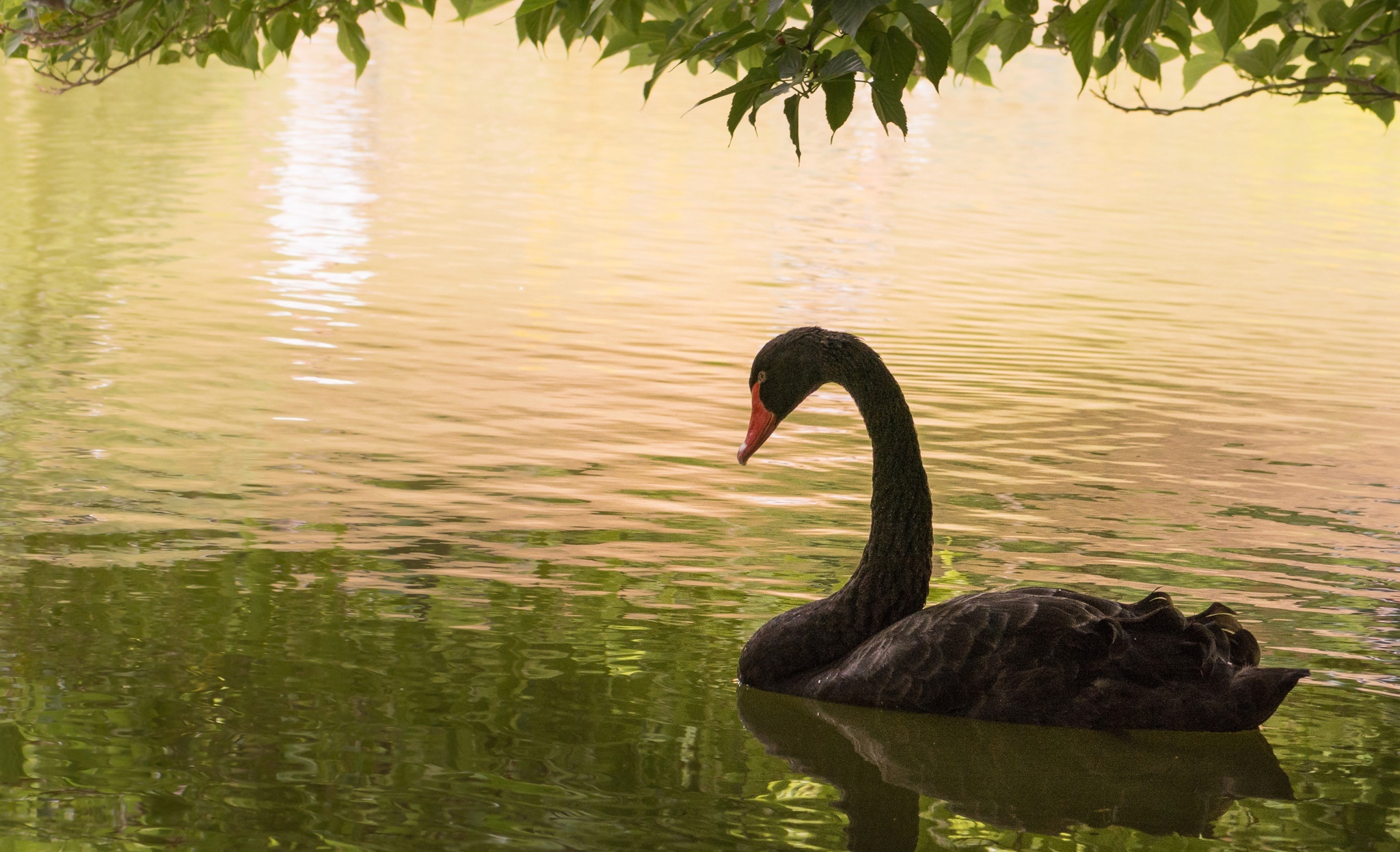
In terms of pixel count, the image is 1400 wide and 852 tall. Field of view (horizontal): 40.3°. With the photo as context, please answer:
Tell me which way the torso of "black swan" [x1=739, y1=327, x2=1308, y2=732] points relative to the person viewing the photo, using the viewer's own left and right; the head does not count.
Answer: facing to the left of the viewer
